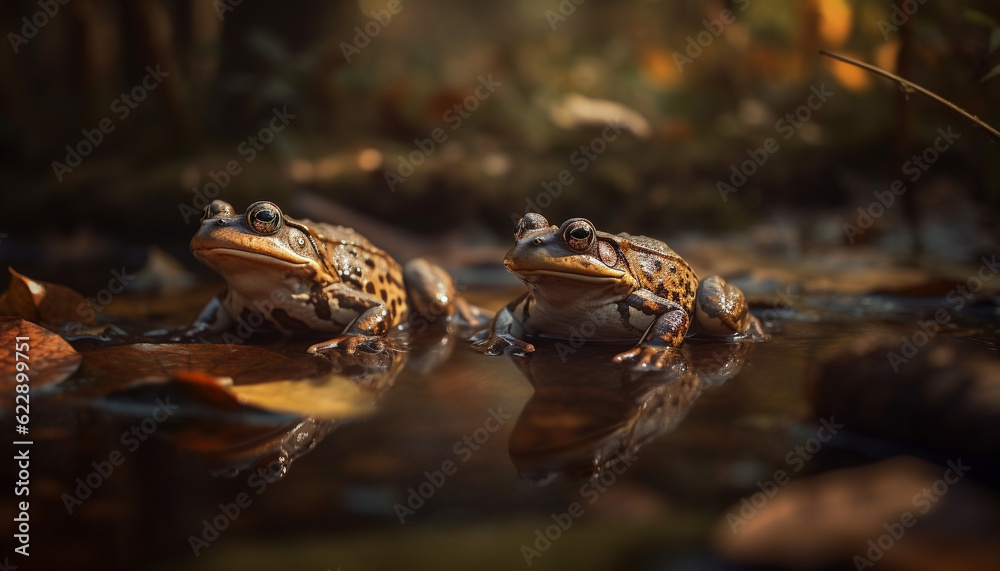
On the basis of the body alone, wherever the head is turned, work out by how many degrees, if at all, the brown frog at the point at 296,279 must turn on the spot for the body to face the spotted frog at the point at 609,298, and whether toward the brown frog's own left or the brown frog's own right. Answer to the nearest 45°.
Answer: approximately 135° to the brown frog's own left

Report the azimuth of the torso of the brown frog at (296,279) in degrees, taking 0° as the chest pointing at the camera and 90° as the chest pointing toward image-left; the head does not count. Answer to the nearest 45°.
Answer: approximately 45°

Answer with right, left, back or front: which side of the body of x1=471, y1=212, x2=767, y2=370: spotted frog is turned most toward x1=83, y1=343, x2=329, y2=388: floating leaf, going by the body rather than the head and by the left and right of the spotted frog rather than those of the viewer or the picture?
front

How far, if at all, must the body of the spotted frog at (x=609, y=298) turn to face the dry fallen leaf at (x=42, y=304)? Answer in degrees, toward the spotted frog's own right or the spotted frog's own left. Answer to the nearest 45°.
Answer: approximately 45° to the spotted frog's own right

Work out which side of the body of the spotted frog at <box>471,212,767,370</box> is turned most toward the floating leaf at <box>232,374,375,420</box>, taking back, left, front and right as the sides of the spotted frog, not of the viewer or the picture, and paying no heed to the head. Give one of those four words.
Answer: front

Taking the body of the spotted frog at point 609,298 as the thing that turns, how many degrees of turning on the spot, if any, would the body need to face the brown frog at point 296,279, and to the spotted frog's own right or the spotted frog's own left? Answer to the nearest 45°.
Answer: approximately 45° to the spotted frog's own right

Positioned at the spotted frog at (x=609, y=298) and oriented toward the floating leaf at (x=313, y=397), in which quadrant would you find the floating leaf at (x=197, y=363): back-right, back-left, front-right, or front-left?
front-right

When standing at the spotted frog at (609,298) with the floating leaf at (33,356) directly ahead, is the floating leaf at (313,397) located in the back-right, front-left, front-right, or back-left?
front-left

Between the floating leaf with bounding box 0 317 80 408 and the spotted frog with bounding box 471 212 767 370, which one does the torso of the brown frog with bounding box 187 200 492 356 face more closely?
the floating leaf

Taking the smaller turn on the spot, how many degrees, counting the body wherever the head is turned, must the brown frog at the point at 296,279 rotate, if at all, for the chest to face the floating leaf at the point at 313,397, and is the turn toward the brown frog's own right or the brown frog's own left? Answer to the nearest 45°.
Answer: approximately 45° to the brown frog's own left

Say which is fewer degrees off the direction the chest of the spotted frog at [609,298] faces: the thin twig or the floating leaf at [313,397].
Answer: the floating leaf

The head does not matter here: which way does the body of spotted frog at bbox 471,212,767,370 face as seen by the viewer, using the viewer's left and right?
facing the viewer and to the left of the viewer

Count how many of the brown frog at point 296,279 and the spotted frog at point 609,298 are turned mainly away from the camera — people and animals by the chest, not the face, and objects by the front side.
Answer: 0

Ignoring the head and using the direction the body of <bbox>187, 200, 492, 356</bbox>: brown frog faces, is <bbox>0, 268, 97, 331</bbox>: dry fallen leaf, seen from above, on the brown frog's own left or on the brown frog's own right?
on the brown frog's own right

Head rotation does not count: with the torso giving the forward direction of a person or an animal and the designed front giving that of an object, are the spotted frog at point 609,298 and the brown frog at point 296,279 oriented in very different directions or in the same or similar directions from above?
same or similar directions
